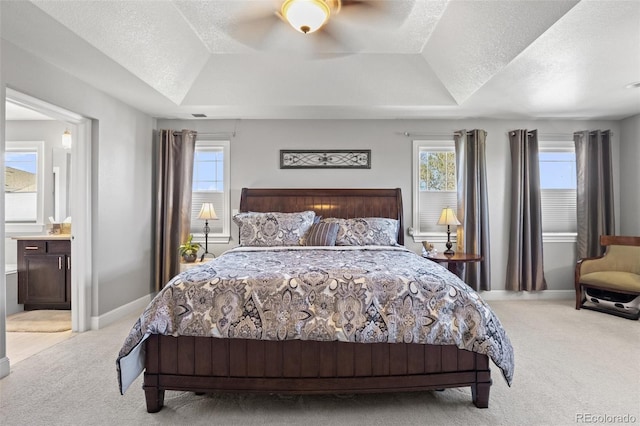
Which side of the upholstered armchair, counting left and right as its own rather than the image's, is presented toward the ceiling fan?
front

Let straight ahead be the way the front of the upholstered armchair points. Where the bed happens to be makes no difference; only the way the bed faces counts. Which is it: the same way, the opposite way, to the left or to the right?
to the left

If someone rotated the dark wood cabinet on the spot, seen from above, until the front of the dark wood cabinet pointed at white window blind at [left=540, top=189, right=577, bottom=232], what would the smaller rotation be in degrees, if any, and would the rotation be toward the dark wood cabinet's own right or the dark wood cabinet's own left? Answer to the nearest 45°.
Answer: approximately 45° to the dark wood cabinet's own left

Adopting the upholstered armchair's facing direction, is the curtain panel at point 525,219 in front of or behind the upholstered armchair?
in front

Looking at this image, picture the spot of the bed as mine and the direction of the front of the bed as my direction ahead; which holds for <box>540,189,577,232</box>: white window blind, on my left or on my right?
on my left

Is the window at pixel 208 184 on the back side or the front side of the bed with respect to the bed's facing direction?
on the back side

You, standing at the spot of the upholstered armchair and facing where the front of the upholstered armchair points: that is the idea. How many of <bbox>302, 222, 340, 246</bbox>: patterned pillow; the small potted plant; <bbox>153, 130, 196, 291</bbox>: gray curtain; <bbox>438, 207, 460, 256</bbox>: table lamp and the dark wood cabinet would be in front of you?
5

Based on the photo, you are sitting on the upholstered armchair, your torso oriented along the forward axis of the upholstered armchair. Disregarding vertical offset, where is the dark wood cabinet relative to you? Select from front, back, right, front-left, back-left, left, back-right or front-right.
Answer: front

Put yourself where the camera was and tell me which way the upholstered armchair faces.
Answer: facing the viewer and to the left of the viewer

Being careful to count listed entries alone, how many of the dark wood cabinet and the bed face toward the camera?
2

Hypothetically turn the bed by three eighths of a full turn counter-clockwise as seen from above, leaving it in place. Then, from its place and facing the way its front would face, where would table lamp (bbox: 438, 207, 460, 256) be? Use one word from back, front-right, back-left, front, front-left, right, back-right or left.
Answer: front

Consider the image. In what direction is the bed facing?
toward the camera

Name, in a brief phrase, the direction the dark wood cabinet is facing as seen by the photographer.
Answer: facing the viewer
